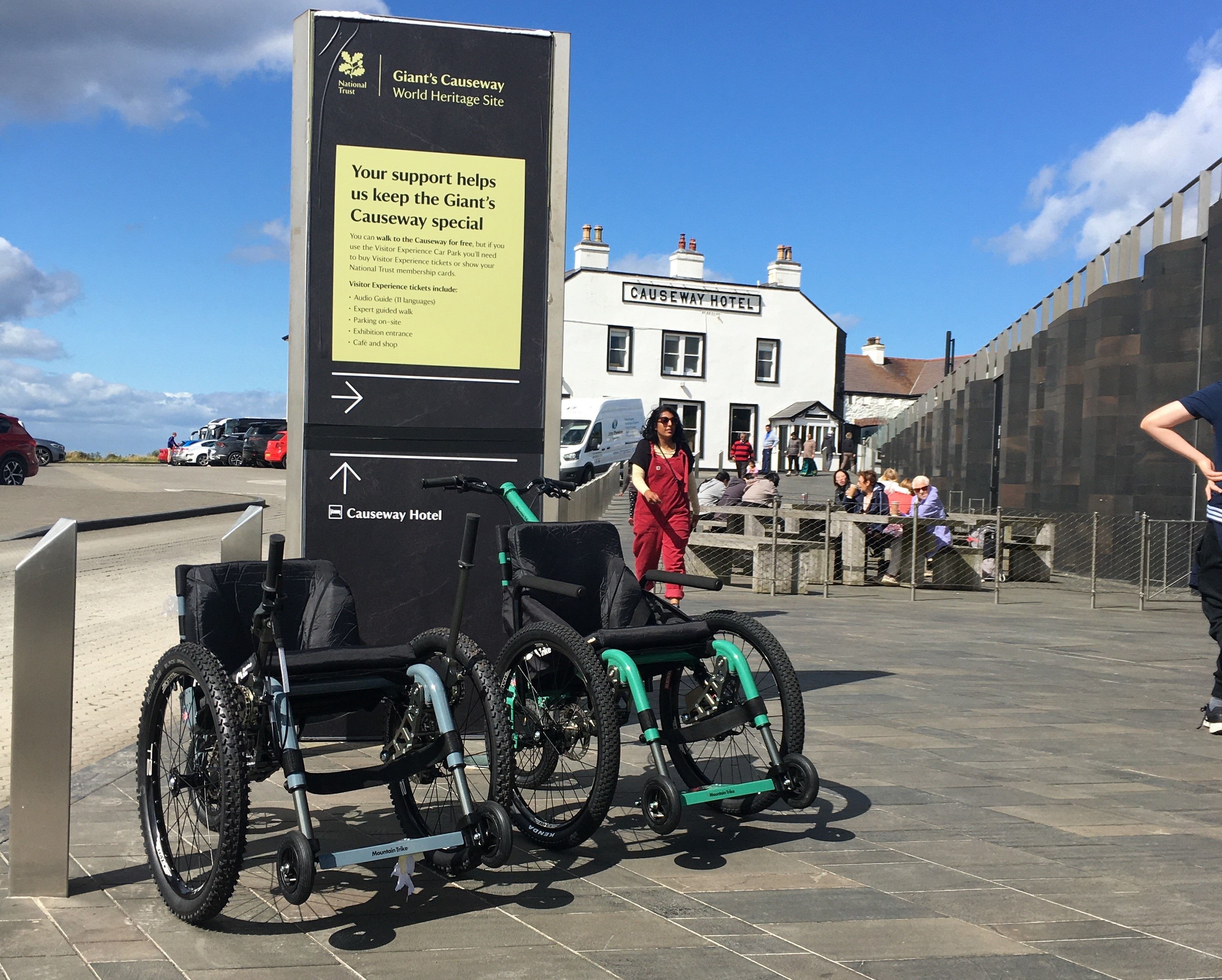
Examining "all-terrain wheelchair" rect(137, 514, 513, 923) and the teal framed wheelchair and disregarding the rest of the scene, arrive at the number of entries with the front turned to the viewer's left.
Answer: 0

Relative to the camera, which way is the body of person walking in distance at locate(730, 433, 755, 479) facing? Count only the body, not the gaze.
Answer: toward the camera

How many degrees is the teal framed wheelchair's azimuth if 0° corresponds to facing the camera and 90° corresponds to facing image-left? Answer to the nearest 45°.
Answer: approximately 315°

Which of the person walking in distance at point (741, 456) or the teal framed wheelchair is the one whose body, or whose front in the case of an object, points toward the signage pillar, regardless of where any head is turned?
the person walking in distance

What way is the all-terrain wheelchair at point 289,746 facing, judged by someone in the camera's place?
facing the viewer and to the right of the viewer

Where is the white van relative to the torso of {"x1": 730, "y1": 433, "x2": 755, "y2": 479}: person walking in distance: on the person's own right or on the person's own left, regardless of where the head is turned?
on the person's own right

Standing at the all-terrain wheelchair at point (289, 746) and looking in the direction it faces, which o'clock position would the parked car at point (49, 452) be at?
The parked car is roughly at 7 o'clock from the all-terrain wheelchair.

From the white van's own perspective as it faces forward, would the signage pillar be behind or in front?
in front

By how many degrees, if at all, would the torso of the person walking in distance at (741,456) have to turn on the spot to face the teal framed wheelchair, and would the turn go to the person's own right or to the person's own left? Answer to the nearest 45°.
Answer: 0° — they already face it

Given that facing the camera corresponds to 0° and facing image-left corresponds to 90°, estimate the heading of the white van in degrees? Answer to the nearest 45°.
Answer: approximately 45°

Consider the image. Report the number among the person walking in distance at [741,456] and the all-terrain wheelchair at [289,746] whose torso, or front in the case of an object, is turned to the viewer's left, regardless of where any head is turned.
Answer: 0
